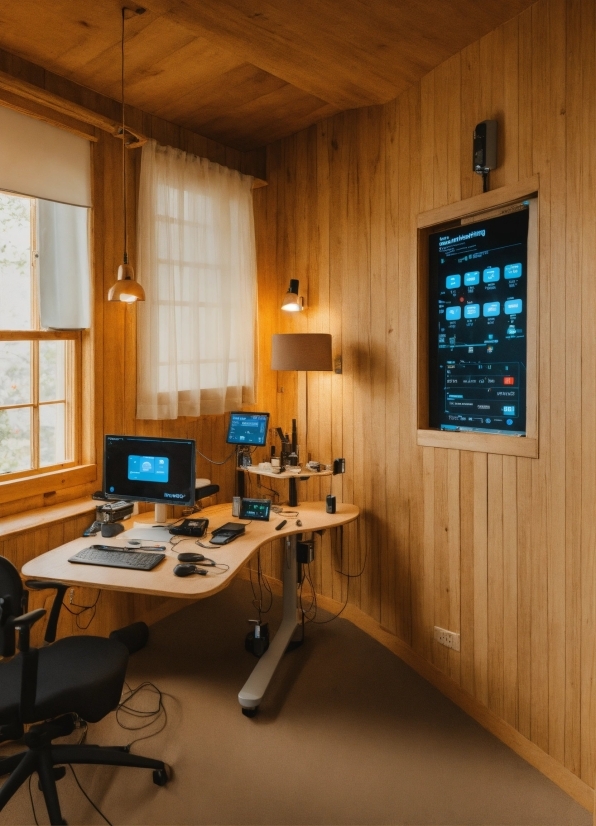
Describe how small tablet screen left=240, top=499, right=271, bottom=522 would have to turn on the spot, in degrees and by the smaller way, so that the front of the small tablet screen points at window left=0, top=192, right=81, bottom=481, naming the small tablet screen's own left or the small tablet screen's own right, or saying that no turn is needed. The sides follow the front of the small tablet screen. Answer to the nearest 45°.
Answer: approximately 90° to the small tablet screen's own right

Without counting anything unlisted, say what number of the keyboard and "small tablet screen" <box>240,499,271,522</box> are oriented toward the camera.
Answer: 2

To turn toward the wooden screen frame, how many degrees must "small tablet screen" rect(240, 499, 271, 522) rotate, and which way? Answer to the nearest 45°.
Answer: approximately 45° to its left

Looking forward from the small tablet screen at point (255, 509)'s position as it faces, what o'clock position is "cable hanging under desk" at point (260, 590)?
The cable hanging under desk is roughly at 12 o'clock from the small tablet screen.

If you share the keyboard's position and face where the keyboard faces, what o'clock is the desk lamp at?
The desk lamp is roughly at 8 o'clock from the keyboard.
